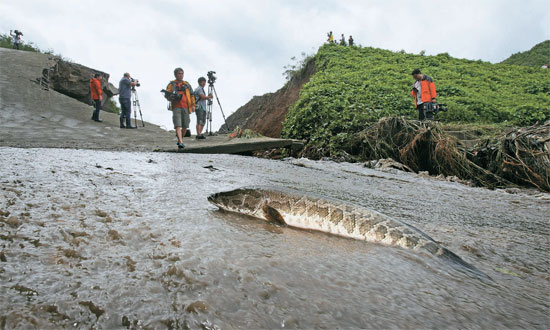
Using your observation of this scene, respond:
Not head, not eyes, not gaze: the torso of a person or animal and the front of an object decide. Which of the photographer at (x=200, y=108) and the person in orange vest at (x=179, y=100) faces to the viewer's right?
the photographer

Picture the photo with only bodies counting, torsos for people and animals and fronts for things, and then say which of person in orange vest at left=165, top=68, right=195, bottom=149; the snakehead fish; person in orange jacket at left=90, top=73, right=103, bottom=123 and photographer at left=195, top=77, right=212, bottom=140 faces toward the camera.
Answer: the person in orange vest

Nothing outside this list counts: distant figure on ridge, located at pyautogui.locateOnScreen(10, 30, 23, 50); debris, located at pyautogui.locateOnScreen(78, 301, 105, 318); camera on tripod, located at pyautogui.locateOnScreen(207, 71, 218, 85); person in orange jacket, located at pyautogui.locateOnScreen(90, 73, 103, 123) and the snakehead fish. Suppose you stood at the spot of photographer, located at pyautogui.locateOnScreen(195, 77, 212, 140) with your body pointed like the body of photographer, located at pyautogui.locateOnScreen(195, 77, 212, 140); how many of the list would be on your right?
2

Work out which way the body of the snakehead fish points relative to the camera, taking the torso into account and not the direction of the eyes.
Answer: to the viewer's left

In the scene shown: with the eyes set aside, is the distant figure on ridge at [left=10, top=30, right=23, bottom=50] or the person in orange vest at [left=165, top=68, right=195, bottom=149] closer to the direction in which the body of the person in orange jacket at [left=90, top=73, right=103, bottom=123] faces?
the person in orange vest

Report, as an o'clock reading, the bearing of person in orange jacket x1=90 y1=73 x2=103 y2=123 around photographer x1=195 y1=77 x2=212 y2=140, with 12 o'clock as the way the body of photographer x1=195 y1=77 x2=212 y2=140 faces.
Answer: person in orange jacket x1=90 y1=73 x2=103 y2=123 is roughly at 7 o'clock from photographer x1=195 y1=77 x2=212 y2=140.

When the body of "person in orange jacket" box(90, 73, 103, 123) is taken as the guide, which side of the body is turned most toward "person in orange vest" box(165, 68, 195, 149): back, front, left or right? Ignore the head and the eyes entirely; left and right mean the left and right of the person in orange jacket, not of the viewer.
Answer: right

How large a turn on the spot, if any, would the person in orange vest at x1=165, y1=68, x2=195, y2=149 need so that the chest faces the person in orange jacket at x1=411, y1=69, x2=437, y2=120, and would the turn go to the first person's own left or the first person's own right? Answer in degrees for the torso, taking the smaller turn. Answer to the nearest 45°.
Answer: approximately 90° to the first person's own left

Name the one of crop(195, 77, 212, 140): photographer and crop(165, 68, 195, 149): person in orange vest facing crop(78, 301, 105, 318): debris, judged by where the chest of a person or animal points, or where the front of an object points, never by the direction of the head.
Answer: the person in orange vest

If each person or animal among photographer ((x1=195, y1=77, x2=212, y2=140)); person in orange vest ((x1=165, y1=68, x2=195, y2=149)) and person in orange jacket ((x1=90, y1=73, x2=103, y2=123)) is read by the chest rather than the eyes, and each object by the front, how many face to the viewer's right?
2

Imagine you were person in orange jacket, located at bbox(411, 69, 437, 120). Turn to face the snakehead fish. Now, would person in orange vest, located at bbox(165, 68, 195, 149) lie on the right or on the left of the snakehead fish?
right

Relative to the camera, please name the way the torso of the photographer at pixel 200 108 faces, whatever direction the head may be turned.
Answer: to the viewer's right

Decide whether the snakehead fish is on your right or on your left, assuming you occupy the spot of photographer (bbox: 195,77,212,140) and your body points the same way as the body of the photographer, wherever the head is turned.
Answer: on your right

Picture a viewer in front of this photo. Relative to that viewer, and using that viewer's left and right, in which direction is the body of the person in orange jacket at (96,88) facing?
facing to the right of the viewer

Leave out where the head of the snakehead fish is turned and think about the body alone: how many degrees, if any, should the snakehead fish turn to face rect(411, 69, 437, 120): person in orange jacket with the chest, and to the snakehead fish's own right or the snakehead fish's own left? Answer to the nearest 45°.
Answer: approximately 90° to the snakehead fish's own right

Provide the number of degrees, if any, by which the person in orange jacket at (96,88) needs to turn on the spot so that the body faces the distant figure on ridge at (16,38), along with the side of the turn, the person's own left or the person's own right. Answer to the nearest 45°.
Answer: approximately 90° to the person's own left

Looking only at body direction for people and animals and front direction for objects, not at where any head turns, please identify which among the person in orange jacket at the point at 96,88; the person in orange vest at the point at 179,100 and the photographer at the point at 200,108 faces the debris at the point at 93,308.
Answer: the person in orange vest
